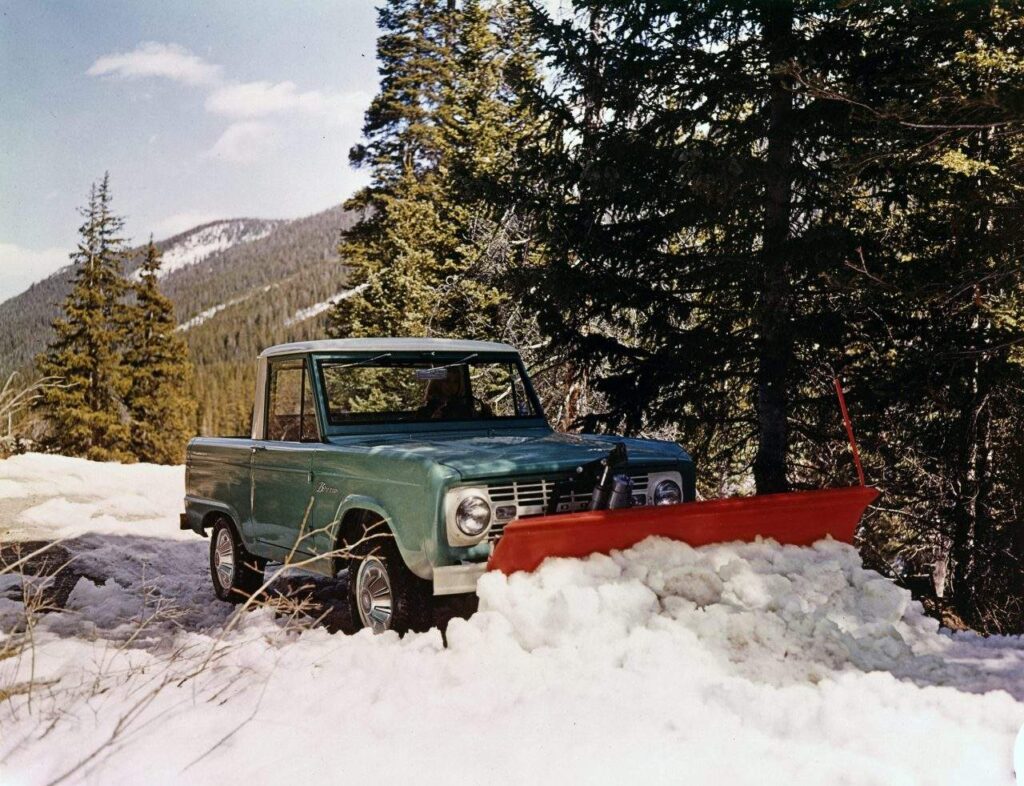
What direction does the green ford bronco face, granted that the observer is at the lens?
facing the viewer and to the right of the viewer

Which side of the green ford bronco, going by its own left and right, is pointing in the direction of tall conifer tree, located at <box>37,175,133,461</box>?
back

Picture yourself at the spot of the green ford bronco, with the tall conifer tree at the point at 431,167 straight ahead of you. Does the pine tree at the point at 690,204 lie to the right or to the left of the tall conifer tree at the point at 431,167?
right

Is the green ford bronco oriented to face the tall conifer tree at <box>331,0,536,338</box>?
no

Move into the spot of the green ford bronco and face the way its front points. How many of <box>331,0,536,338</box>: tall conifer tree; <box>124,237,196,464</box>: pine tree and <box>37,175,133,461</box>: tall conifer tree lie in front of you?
0

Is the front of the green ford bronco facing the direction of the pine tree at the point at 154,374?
no

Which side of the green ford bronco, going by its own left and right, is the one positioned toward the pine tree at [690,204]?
left
